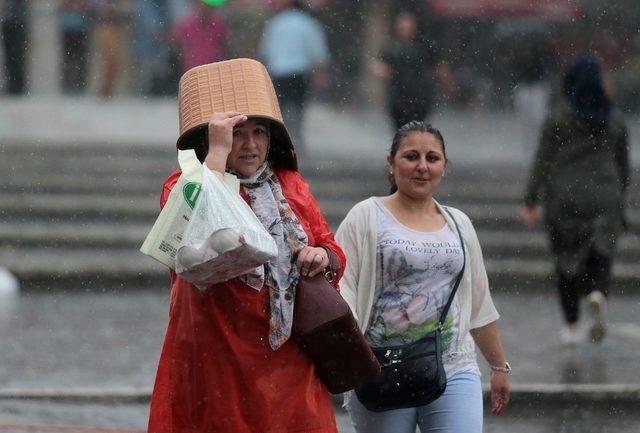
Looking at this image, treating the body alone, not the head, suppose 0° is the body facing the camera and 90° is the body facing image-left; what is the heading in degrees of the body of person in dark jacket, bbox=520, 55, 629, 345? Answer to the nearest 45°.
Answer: approximately 180°

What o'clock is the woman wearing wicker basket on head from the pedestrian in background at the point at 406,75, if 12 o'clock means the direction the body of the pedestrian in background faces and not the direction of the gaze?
The woman wearing wicker basket on head is roughly at 12 o'clock from the pedestrian in background.

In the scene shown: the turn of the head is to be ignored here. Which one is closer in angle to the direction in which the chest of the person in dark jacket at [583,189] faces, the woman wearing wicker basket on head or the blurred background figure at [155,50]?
the blurred background figure

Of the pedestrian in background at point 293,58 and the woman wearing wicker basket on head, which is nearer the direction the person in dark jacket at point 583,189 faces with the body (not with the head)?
the pedestrian in background

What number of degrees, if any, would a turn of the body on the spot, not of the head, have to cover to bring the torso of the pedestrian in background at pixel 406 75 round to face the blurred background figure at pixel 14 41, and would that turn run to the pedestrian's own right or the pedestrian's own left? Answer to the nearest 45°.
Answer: approximately 135° to the pedestrian's own right

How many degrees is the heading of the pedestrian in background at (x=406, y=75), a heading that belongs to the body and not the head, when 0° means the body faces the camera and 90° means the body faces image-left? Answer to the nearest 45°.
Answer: approximately 0°
